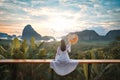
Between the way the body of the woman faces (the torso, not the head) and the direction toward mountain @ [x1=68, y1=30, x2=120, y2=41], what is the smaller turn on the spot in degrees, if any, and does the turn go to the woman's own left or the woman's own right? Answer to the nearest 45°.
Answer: approximately 45° to the woman's own right

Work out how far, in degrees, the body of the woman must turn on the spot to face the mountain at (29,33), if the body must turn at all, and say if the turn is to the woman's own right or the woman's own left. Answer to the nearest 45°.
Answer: approximately 45° to the woman's own left

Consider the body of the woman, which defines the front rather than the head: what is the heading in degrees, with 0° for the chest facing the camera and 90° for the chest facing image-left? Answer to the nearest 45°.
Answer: approximately 180°

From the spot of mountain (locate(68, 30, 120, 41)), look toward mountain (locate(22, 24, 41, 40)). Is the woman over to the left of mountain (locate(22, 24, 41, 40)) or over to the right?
left
